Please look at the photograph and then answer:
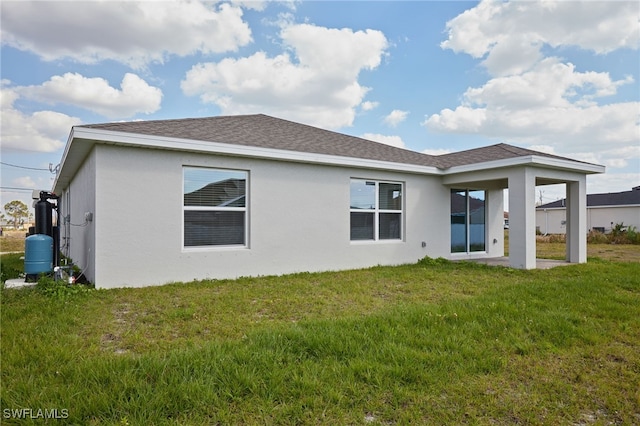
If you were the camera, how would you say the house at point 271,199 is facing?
facing away from the viewer and to the left of the viewer

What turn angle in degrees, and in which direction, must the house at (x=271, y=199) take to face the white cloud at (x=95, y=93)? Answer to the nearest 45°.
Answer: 0° — it already faces it

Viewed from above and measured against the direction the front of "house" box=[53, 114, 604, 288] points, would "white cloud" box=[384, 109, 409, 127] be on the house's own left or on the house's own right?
on the house's own right

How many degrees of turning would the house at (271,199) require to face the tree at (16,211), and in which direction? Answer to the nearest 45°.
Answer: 0° — it already faces it

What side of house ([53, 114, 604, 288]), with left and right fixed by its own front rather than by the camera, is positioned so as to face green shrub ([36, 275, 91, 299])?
left

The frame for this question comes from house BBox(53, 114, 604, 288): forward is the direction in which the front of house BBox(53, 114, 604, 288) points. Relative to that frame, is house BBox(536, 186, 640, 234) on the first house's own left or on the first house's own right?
on the first house's own right

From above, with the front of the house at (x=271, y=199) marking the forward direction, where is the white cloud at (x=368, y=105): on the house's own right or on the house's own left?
on the house's own right

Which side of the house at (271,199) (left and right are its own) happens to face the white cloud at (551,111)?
right

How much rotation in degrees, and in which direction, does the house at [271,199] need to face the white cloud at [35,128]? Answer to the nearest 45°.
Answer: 0° — it already faces it
